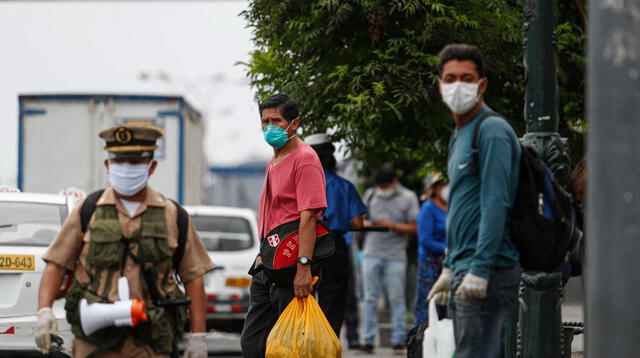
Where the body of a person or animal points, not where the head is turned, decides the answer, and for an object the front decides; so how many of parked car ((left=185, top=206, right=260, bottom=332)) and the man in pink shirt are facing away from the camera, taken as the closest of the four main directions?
1

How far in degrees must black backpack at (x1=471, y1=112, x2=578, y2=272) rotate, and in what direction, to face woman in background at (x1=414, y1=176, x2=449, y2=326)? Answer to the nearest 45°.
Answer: approximately 90° to its left

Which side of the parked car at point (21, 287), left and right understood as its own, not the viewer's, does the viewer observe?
back

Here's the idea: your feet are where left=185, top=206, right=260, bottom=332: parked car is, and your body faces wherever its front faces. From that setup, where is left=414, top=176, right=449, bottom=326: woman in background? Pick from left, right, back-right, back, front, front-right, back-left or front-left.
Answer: back-right

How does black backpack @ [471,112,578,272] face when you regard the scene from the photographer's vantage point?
facing to the right of the viewer

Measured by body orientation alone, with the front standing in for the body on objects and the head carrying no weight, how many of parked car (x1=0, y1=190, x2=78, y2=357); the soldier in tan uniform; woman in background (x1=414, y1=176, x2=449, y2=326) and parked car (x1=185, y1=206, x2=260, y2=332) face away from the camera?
2

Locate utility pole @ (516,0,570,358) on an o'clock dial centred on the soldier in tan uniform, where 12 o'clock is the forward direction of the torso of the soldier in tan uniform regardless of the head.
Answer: The utility pole is roughly at 8 o'clock from the soldier in tan uniform.

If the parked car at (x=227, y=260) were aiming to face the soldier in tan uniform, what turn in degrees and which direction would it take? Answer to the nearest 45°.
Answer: approximately 180°

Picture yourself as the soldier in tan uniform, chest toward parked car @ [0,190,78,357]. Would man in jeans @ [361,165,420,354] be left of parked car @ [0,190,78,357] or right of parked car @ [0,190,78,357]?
right

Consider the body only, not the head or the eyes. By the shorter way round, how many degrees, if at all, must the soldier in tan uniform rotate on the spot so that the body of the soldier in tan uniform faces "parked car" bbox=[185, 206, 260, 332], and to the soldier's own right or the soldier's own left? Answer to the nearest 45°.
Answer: approximately 180°

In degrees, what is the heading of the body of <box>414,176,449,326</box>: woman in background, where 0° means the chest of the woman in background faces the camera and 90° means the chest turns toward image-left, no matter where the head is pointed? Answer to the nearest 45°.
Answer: approximately 315°

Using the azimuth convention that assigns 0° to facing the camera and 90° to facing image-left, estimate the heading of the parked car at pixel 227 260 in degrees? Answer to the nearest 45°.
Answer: approximately 180°
